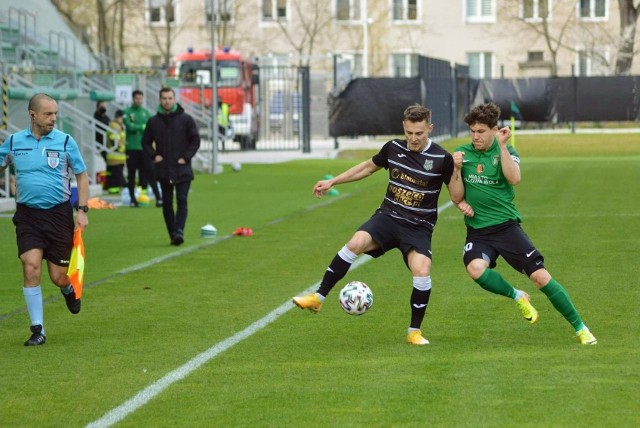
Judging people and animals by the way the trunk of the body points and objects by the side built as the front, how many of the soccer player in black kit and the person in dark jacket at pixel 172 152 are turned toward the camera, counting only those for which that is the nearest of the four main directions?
2

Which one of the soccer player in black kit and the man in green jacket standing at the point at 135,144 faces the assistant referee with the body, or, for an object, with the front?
the man in green jacket standing

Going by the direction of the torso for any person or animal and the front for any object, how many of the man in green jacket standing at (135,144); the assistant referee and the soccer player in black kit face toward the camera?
3

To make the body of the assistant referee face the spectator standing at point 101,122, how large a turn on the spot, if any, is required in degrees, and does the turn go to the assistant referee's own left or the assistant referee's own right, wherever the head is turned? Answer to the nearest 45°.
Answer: approximately 180°

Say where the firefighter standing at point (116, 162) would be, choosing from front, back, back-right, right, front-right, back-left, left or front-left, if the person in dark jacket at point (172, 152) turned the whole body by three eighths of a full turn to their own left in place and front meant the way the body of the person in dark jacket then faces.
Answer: front-left

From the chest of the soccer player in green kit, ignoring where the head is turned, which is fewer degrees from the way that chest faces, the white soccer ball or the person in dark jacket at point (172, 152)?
the white soccer ball

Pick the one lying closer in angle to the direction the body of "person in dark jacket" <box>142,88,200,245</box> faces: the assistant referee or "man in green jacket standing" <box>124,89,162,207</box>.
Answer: the assistant referee

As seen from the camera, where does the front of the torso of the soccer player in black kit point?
toward the camera

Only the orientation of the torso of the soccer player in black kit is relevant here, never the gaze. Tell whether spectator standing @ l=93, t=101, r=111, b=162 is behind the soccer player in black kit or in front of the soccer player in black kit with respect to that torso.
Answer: behind

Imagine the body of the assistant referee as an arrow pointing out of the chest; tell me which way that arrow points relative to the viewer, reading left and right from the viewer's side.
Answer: facing the viewer

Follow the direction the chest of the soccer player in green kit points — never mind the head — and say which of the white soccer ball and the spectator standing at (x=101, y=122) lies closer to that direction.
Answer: the white soccer ball

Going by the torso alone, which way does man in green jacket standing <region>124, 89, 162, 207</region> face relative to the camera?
toward the camera

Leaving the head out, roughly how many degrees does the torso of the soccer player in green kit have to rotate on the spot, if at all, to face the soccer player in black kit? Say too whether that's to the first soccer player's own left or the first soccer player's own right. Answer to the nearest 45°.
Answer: approximately 45° to the first soccer player's own right

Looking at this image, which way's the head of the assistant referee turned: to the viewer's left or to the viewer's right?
to the viewer's right

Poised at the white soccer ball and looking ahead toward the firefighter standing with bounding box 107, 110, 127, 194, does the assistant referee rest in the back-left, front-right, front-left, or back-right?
front-left
